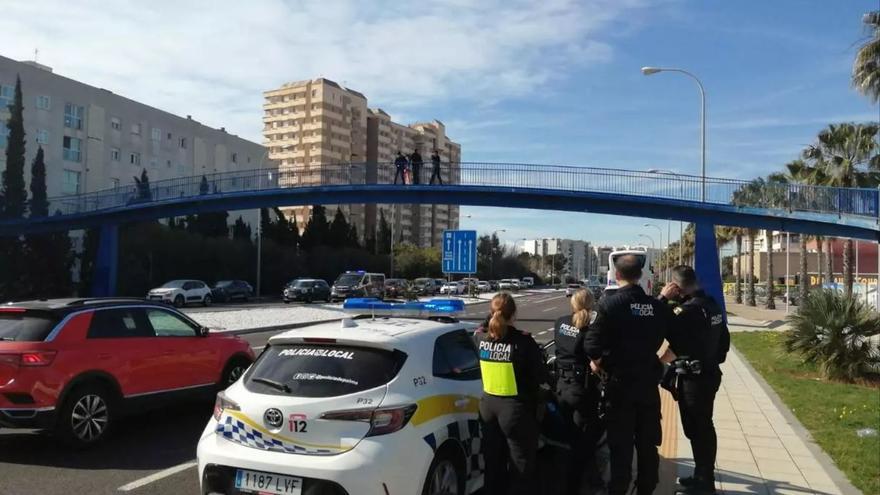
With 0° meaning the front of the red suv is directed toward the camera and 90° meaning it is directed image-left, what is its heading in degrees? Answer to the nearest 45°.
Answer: approximately 225°

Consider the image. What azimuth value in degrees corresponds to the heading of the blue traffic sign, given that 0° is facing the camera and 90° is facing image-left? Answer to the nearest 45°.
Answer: approximately 0°

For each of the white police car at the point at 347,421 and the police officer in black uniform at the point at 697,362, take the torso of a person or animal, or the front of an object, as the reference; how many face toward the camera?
0

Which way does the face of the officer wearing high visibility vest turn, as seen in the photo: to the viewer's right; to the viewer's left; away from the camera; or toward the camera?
away from the camera

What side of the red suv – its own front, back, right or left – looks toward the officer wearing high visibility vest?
right

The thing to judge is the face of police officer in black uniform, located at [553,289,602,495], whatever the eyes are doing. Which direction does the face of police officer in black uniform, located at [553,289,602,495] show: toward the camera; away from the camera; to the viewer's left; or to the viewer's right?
away from the camera

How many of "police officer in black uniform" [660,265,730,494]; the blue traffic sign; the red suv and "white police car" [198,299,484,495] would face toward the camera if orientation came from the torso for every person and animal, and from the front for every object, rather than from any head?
1

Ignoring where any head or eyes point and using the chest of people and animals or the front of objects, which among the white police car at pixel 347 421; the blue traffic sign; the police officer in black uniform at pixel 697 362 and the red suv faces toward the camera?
the blue traffic sign

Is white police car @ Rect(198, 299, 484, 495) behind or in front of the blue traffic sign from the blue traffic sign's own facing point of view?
in front

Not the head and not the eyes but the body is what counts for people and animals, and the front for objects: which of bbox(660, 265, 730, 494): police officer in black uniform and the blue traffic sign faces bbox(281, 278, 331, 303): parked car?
the police officer in black uniform

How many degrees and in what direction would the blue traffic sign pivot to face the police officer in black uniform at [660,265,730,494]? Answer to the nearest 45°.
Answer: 0° — it already faces them

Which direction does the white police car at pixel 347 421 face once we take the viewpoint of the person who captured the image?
facing away from the viewer and to the right of the viewer

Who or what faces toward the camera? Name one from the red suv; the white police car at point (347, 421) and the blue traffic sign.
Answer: the blue traffic sign
